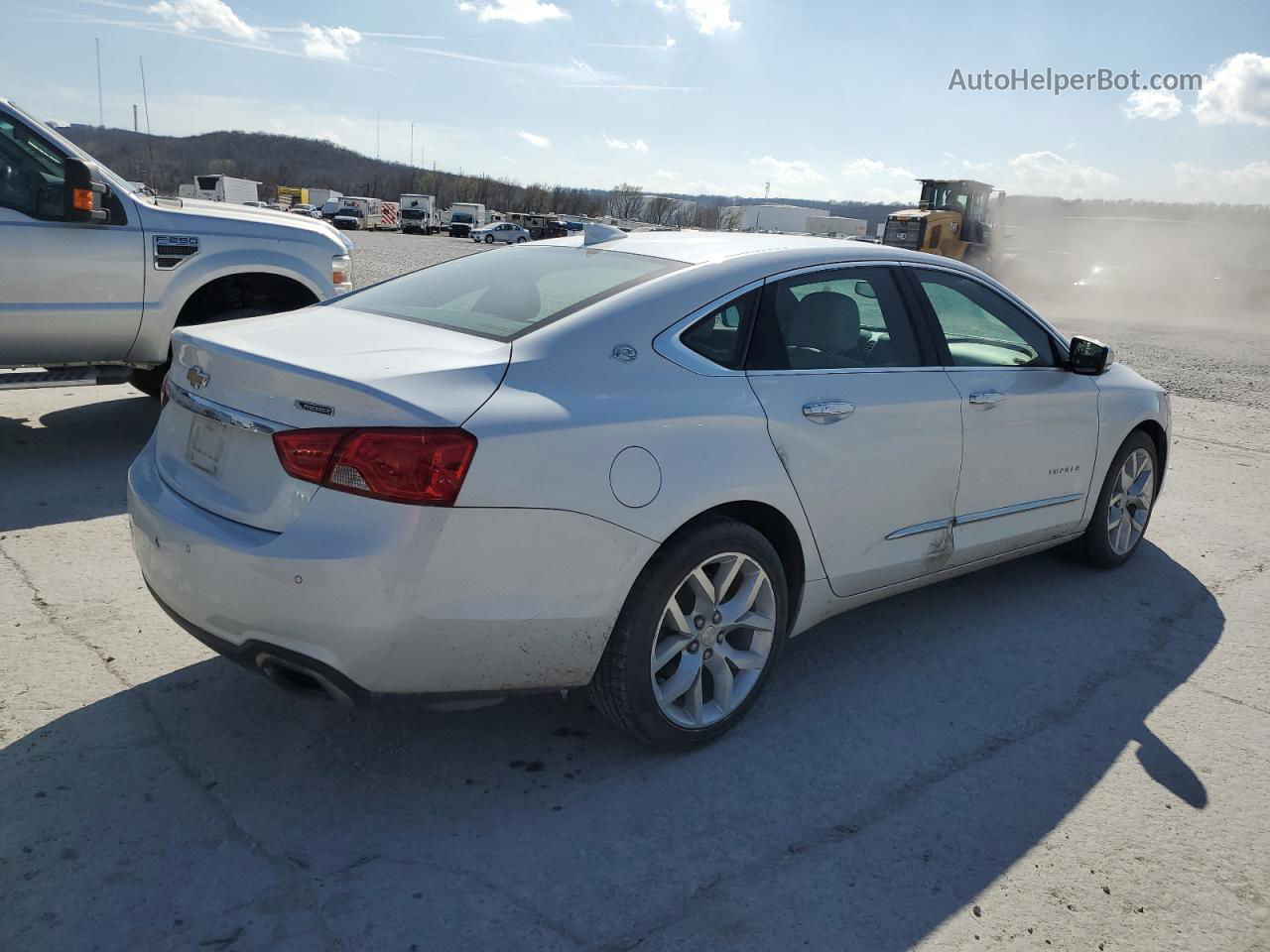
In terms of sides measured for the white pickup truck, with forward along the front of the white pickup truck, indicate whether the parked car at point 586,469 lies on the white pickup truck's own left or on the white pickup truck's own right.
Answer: on the white pickup truck's own right

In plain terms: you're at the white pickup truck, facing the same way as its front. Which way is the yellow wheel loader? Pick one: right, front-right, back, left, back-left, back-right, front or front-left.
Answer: front-left

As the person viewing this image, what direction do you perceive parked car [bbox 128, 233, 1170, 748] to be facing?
facing away from the viewer and to the right of the viewer

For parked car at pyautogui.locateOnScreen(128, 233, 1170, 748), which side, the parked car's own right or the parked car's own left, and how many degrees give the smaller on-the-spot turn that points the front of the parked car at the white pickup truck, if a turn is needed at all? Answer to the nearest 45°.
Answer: approximately 90° to the parked car's own left

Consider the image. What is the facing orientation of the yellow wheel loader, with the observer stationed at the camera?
facing away from the viewer and to the right of the viewer

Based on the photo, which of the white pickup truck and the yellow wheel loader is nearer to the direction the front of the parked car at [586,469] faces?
the yellow wheel loader

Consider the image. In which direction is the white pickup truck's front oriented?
to the viewer's right

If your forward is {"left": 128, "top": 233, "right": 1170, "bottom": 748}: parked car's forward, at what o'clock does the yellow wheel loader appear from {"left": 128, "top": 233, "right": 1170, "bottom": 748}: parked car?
The yellow wheel loader is roughly at 11 o'clock from the parked car.

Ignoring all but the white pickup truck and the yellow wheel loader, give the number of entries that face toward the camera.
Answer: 0

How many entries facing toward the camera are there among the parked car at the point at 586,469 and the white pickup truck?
0

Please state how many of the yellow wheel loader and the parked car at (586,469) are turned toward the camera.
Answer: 0
